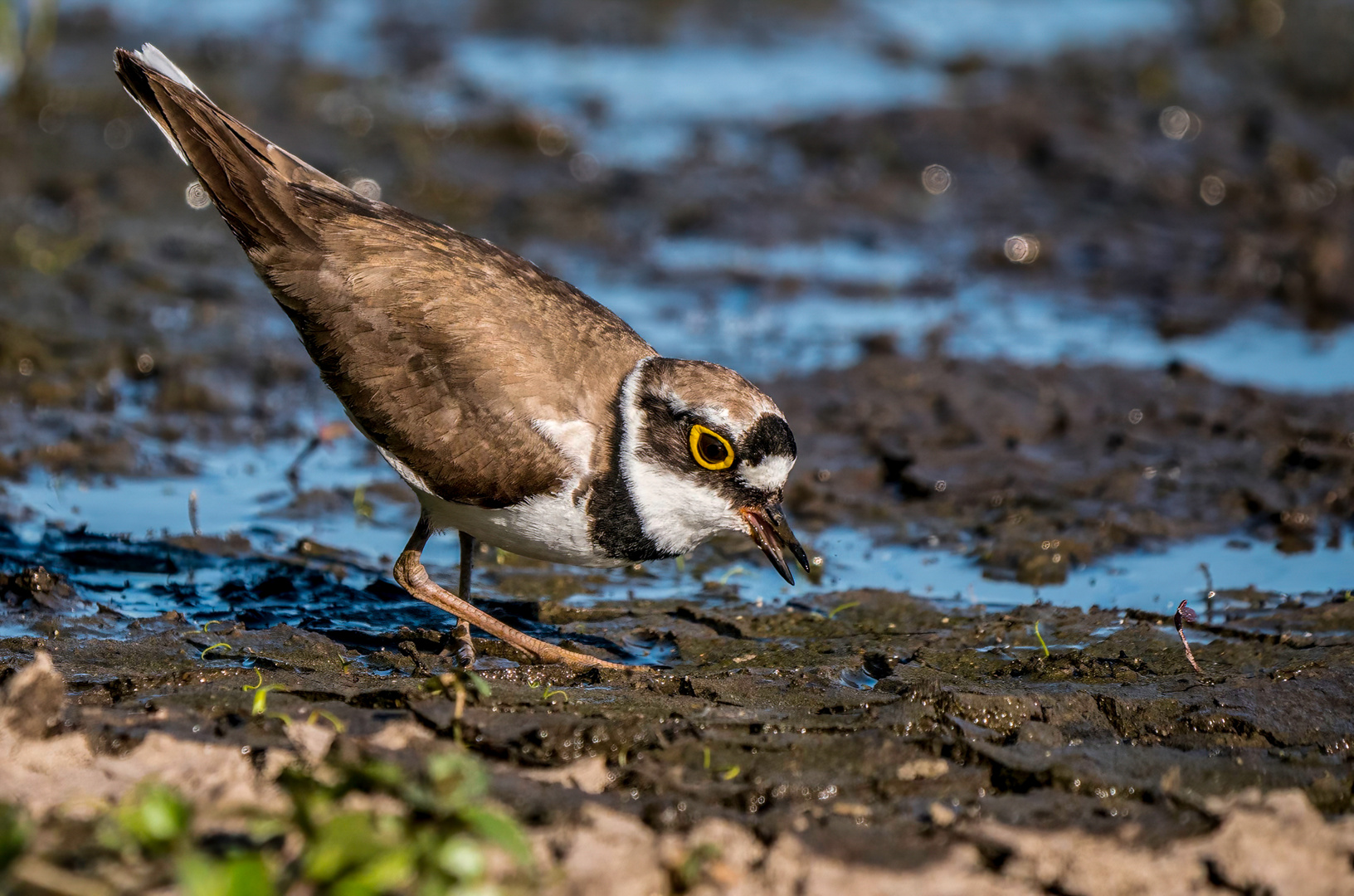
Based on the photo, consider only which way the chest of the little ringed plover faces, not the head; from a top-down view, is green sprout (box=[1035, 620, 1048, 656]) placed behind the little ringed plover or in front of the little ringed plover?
in front

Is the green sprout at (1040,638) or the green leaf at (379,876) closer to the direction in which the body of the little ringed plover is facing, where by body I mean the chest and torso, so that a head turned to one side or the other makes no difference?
the green sprout

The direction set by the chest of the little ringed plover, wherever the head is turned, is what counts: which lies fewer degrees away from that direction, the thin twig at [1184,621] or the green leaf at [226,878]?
the thin twig

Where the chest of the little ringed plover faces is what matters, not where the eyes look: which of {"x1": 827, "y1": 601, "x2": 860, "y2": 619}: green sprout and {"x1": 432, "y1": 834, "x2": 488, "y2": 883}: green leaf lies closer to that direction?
the green sprout

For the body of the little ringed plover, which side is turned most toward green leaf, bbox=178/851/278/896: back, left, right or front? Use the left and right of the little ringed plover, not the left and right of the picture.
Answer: right

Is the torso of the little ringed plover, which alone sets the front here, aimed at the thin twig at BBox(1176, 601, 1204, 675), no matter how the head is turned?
yes

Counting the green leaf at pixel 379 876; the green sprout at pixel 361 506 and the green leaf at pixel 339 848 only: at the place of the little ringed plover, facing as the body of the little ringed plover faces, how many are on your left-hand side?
1

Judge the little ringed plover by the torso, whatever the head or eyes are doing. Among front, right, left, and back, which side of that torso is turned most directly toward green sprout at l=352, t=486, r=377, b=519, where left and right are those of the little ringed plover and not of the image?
left

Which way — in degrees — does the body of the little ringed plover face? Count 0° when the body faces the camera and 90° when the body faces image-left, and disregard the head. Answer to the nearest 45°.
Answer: approximately 270°
